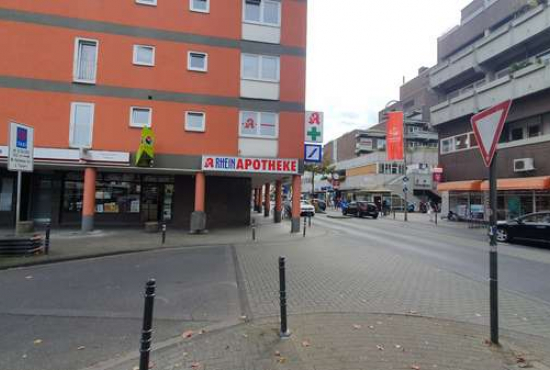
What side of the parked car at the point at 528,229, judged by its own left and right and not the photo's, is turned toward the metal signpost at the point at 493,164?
left

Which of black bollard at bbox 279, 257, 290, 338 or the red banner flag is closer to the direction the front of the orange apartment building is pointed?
the black bollard

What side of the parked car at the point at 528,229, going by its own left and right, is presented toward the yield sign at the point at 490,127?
left

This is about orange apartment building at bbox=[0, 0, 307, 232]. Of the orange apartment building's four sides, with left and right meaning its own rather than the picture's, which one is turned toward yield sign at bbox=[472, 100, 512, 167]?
front

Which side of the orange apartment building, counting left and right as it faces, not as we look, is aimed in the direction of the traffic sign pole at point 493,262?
front

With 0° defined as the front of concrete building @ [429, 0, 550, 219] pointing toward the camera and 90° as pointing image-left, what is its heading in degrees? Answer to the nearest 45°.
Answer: approximately 45°

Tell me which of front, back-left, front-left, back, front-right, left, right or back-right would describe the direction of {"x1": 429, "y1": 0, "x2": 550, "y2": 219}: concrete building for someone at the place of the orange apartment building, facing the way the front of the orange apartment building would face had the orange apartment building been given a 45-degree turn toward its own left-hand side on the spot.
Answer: front-left

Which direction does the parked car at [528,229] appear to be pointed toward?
to the viewer's left
